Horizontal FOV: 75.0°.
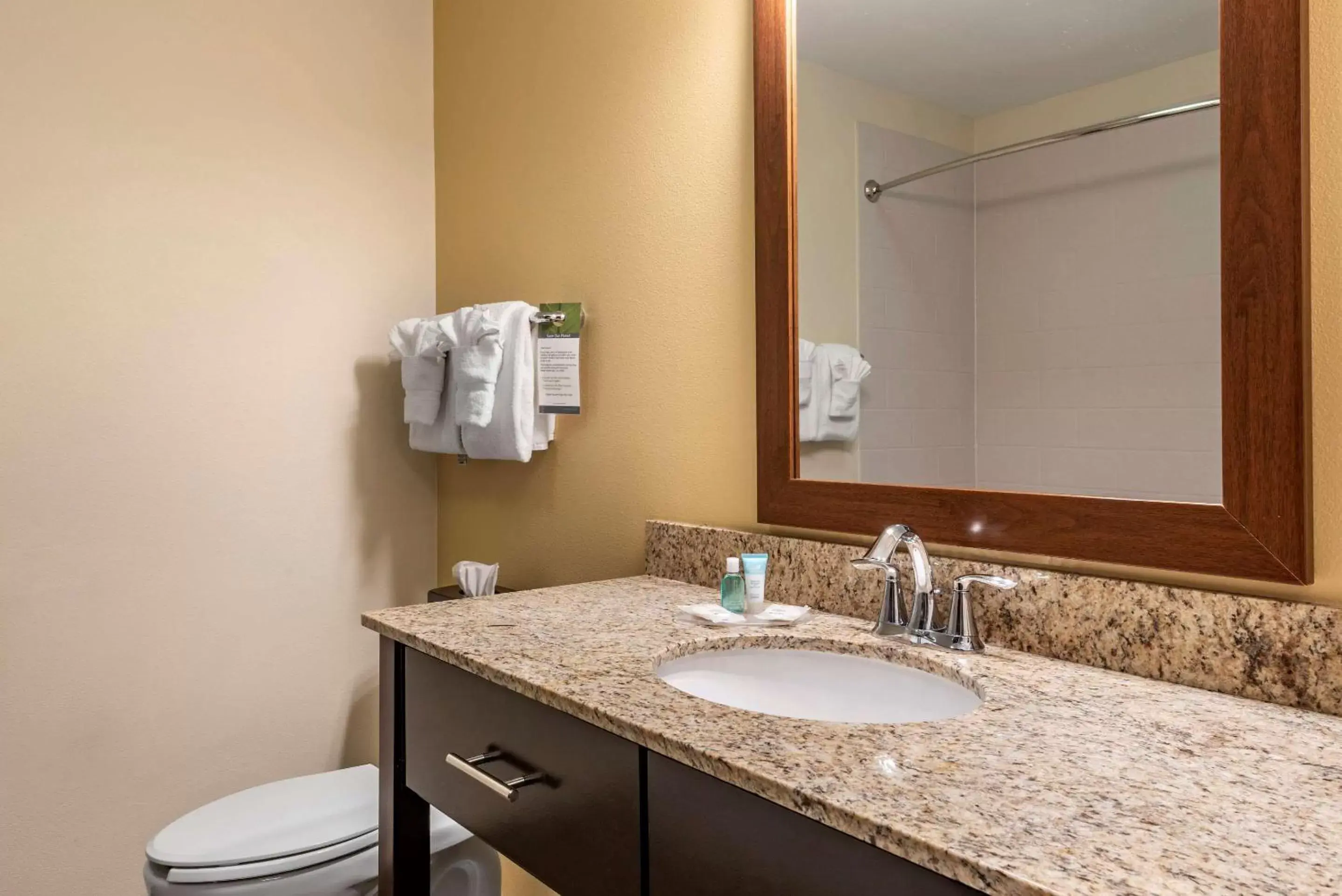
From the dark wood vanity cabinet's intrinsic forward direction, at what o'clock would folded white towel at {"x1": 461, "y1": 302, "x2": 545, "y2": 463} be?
The folded white towel is roughly at 4 o'clock from the dark wood vanity cabinet.

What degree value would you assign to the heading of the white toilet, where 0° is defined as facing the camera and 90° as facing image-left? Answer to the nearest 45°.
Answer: approximately 45°

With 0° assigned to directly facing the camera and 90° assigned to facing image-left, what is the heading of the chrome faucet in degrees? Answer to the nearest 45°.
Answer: approximately 45°

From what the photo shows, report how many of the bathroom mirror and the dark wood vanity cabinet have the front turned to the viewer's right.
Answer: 0

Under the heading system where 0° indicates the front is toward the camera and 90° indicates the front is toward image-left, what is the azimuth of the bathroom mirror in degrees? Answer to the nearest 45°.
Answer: approximately 45°

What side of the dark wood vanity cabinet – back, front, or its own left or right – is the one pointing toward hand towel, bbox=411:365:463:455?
right

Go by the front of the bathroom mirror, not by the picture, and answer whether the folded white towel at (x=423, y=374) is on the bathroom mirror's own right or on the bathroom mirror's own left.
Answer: on the bathroom mirror's own right

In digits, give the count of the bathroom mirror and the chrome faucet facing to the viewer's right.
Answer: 0

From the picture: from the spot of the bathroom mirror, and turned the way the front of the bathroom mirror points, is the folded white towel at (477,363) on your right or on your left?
on your right

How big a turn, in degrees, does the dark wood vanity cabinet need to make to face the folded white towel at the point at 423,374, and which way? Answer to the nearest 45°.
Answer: approximately 90° to its right
